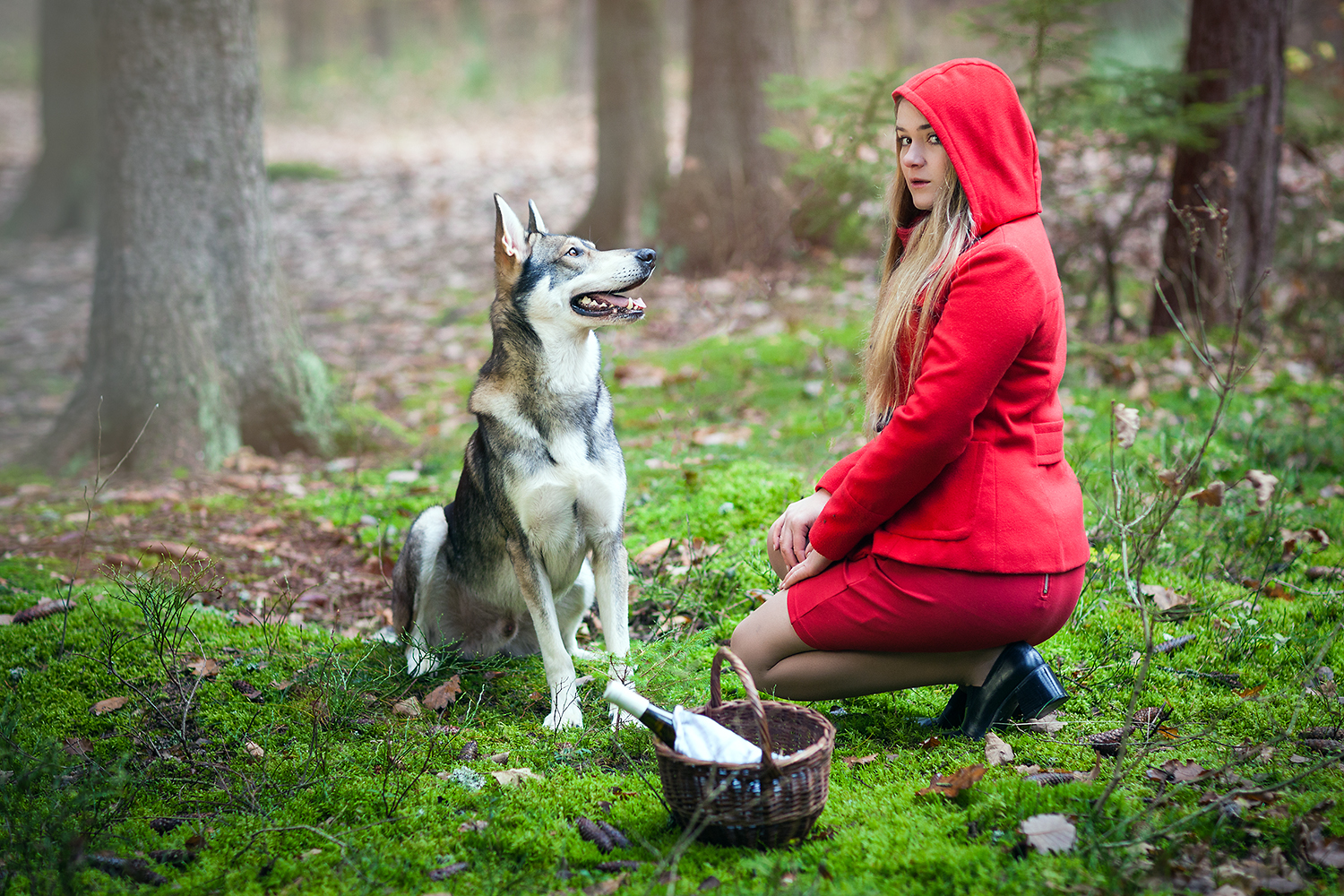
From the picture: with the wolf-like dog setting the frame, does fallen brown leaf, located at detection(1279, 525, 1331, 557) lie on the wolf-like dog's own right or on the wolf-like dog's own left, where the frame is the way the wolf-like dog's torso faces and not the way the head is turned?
on the wolf-like dog's own left

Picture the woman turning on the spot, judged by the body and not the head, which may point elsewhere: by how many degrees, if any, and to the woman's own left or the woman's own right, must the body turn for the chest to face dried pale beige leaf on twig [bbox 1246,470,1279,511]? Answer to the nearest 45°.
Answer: approximately 135° to the woman's own right

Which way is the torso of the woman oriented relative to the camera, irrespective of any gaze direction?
to the viewer's left

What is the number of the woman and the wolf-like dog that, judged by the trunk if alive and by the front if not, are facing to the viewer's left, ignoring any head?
1

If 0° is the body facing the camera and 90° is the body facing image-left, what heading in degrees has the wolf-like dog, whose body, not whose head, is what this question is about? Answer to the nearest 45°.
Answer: approximately 315°

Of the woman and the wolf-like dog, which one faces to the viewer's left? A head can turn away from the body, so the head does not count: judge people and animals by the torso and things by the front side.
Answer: the woman

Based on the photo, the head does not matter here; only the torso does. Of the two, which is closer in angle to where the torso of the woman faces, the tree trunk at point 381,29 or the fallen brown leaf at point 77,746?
the fallen brown leaf

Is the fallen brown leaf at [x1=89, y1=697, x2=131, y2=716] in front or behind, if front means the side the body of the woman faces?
in front
